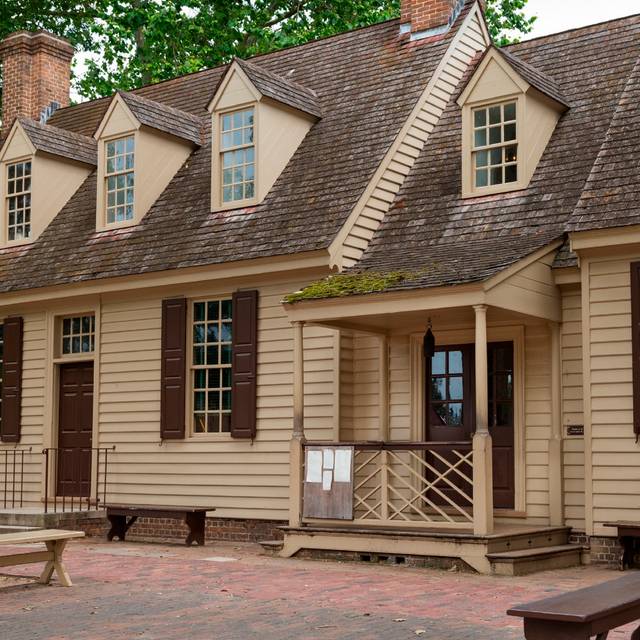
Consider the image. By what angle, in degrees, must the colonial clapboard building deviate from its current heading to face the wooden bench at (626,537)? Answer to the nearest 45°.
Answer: approximately 90° to its left

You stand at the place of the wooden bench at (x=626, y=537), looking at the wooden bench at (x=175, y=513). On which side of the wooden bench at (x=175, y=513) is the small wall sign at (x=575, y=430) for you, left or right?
right

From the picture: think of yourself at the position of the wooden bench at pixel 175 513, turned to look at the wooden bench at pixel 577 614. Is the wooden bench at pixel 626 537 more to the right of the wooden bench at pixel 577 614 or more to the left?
left

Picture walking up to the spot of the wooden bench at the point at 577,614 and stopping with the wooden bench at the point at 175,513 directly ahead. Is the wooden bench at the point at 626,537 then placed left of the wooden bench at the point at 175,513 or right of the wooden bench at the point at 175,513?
right

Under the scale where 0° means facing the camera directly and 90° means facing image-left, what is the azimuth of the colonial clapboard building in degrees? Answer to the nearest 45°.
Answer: approximately 45°

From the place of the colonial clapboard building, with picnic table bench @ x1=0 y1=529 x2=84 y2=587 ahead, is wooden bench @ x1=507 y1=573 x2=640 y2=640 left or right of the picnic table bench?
left

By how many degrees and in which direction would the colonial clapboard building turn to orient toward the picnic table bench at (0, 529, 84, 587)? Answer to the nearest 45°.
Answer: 0° — it already faces it
